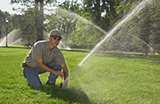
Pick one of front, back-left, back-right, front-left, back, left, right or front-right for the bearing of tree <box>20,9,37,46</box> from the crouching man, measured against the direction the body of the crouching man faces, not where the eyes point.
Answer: back-left

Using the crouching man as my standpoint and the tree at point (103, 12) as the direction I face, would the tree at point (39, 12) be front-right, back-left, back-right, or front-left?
front-left

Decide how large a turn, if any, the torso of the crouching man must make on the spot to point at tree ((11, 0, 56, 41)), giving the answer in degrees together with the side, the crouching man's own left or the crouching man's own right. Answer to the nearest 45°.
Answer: approximately 135° to the crouching man's own left

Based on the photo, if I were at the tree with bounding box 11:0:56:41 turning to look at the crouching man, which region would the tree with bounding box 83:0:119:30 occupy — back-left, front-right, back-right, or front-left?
front-left

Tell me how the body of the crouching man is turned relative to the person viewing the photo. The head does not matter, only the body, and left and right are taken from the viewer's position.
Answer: facing the viewer and to the right of the viewer

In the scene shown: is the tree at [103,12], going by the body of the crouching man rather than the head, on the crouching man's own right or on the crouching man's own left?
on the crouching man's own left

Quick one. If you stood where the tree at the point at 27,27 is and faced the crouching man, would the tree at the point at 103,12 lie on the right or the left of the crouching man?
left
